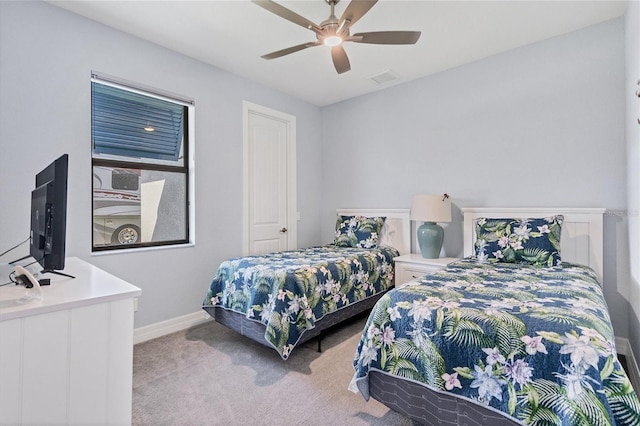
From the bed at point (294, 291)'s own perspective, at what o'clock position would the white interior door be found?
The white interior door is roughly at 4 o'clock from the bed.

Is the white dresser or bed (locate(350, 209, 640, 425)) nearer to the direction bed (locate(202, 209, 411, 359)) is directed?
the white dresser

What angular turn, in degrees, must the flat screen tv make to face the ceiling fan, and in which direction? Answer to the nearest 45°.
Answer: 0° — it already faces it

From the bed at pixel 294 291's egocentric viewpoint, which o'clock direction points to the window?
The window is roughly at 2 o'clock from the bed.

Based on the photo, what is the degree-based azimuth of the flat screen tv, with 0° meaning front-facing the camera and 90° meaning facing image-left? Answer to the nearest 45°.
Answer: approximately 270°

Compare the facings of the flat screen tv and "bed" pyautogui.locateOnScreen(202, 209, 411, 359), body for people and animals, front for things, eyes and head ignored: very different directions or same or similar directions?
very different directions

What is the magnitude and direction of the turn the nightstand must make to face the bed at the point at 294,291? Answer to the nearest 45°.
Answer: approximately 45° to its right

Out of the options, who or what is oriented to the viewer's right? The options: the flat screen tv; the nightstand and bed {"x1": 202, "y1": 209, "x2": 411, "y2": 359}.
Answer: the flat screen tv

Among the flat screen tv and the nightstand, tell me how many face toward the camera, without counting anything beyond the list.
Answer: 1
